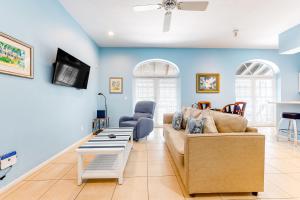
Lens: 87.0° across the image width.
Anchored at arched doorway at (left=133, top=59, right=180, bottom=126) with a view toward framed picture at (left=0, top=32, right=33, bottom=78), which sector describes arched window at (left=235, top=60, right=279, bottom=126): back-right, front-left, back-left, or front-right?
back-left

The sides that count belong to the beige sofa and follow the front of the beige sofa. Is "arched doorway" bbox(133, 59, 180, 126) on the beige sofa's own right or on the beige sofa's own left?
on the beige sofa's own right

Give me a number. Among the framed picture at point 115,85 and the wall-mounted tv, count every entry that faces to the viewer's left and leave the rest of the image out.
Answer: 0

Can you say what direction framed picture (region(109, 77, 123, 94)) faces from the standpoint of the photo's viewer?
facing the viewer

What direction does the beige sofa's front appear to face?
to the viewer's left

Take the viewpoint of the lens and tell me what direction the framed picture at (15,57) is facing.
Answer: facing the viewer and to the right of the viewer

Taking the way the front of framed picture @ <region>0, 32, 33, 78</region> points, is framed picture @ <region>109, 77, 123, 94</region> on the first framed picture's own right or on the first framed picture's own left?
on the first framed picture's own left

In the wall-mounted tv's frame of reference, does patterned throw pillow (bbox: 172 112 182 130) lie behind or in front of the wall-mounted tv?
in front

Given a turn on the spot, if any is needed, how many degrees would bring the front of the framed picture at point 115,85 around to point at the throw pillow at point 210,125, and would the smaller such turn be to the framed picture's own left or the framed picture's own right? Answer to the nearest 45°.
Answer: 0° — it already faces it

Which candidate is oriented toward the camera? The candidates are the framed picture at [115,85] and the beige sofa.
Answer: the framed picture

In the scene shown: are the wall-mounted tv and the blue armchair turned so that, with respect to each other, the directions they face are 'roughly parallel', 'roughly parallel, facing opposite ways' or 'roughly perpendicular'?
roughly perpendicular

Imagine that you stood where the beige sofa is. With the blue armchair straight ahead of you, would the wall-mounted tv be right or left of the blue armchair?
left

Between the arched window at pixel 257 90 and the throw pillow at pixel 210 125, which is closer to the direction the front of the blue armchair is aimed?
the throw pillow

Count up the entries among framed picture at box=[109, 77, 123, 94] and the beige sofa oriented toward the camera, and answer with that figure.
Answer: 1

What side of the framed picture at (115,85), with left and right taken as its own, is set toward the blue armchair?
front

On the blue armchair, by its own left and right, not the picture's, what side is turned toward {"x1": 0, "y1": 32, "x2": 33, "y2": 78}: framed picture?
front
